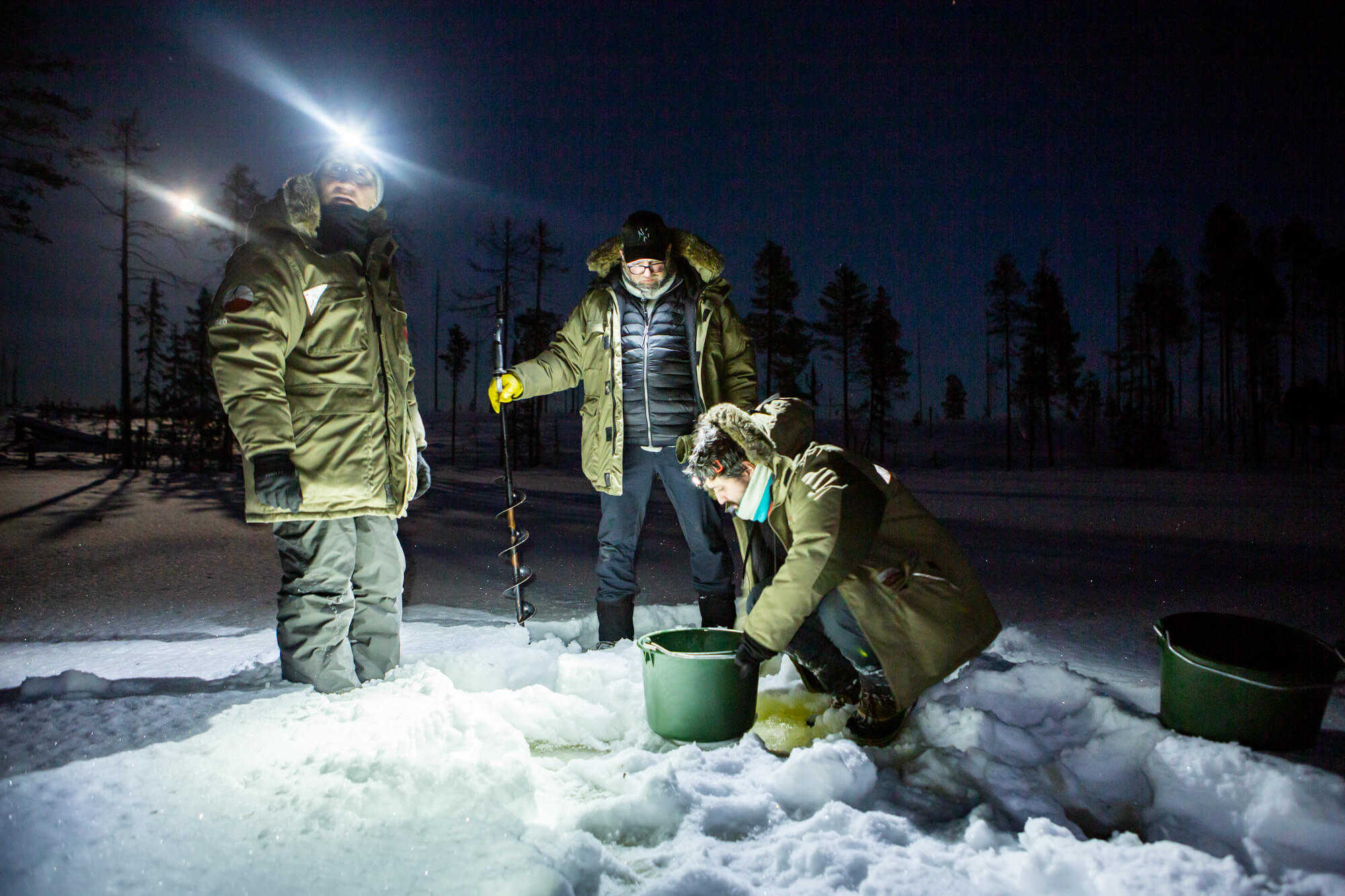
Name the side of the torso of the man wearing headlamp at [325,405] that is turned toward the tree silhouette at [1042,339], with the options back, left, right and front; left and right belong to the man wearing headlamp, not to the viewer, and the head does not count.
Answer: left

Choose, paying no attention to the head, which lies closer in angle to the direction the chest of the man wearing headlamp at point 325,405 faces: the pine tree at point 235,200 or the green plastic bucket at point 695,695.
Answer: the green plastic bucket

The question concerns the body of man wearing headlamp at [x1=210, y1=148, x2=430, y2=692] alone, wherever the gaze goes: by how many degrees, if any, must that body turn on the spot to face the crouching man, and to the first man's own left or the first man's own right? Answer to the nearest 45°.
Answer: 0° — they already face them

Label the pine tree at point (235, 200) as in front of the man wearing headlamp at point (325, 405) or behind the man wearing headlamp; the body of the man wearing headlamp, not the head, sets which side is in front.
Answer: behind

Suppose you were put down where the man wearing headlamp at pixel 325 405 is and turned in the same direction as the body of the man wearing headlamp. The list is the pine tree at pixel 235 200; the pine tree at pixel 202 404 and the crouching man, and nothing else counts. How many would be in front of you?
1

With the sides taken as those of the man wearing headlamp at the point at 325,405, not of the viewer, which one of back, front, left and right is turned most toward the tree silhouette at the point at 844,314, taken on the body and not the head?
left

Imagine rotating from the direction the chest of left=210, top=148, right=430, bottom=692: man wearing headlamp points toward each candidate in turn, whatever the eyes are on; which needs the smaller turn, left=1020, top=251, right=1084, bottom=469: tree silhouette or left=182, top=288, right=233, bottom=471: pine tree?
the tree silhouette

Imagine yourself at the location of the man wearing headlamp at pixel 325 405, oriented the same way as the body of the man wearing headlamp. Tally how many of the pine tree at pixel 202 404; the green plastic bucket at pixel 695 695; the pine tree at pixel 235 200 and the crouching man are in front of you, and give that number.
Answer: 2

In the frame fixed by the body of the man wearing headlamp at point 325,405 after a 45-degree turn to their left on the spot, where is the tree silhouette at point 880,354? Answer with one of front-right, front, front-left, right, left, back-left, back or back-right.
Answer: front-left

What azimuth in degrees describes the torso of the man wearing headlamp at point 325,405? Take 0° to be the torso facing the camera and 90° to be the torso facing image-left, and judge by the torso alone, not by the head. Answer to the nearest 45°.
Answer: approximately 315°

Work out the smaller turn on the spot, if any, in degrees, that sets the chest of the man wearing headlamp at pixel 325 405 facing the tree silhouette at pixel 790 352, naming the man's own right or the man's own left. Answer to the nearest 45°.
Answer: approximately 90° to the man's own left

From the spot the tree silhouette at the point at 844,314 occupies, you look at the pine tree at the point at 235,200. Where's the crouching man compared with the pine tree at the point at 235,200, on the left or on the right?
left
